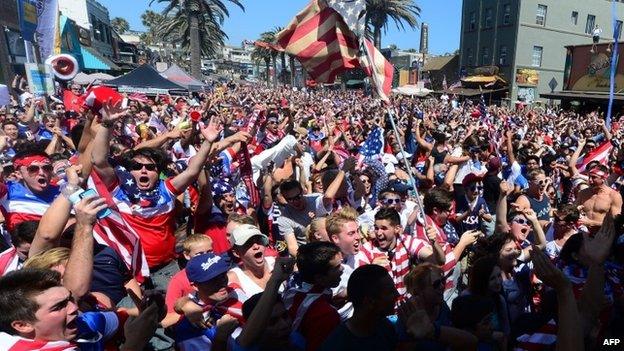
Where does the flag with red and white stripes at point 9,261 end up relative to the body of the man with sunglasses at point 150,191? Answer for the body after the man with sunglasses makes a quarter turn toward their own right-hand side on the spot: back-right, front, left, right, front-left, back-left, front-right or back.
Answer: front-left

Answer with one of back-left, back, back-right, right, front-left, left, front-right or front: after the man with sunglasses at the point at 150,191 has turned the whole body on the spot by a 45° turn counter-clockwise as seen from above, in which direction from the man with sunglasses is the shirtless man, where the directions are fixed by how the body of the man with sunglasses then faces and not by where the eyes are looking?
front-left

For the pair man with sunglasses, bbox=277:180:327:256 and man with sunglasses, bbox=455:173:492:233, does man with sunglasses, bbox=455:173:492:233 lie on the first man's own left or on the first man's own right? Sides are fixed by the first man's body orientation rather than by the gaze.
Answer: on the first man's own left

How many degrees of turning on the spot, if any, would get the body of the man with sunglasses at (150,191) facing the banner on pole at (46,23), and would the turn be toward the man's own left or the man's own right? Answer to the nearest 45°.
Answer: approximately 180°

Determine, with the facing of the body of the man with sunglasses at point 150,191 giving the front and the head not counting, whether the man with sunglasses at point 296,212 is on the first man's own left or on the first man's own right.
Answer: on the first man's own left

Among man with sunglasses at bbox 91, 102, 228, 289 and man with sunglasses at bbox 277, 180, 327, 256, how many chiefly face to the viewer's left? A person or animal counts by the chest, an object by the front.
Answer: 0

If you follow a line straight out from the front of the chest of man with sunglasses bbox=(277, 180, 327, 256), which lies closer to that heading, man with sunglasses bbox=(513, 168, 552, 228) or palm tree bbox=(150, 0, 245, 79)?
the man with sunglasses

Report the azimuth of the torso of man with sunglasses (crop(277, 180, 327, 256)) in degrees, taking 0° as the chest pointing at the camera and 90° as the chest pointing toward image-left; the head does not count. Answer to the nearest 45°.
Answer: approximately 315°

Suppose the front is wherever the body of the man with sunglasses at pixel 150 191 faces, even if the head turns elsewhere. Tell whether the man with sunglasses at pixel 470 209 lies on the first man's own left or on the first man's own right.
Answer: on the first man's own left

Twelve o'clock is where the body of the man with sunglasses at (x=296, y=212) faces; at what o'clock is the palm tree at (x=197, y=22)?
The palm tree is roughly at 7 o'clock from the man with sunglasses.

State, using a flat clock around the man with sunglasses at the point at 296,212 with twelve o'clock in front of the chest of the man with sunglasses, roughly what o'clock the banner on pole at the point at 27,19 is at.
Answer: The banner on pole is roughly at 6 o'clock from the man with sunglasses.

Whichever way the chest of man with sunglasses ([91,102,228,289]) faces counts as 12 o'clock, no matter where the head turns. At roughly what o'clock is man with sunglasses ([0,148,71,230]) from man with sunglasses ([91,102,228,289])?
man with sunglasses ([0,148,71,230]) is roughly at 4 o'clock from man with sunglasses ([91,102,228,289]).

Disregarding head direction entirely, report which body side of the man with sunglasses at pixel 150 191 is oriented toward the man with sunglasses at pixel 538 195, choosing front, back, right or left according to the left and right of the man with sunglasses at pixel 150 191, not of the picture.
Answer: left

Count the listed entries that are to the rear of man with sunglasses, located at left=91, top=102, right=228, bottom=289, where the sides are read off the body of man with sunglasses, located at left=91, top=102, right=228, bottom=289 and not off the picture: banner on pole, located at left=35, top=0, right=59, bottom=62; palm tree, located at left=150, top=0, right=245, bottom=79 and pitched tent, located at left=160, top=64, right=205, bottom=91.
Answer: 3
